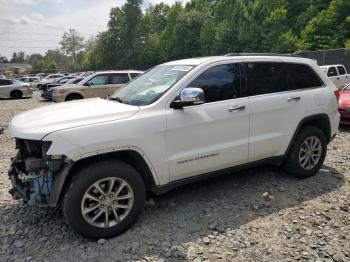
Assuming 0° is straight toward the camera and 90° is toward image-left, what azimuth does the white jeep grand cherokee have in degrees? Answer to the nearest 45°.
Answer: approximately 45°
